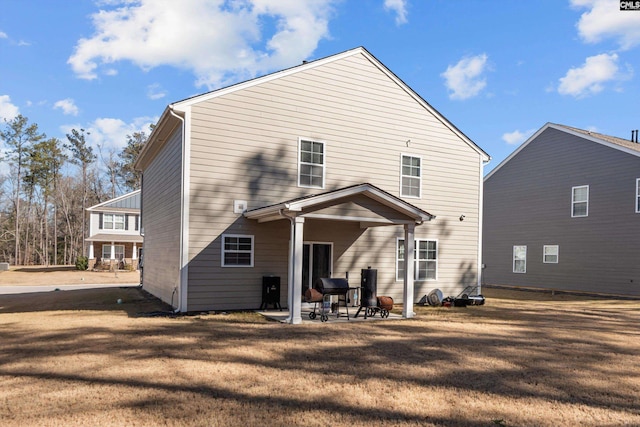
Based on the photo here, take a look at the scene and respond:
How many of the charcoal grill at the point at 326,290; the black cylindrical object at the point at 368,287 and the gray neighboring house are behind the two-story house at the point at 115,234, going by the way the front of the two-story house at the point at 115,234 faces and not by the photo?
0

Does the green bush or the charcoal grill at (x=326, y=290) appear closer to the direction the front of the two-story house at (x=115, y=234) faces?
the charcoal grill

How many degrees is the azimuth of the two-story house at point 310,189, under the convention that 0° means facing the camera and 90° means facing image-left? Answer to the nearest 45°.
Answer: approximately 135°

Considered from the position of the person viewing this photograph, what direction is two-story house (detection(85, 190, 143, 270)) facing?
facing the viewer

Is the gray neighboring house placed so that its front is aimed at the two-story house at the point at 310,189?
no

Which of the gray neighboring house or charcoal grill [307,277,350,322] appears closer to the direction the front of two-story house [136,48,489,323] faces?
the gray neighboring house

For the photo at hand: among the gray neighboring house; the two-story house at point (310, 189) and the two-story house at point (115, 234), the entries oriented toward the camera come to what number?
1

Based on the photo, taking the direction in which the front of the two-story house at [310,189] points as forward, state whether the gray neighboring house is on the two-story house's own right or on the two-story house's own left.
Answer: on the two-story house's own right

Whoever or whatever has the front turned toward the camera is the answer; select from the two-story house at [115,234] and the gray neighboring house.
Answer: the two-story house

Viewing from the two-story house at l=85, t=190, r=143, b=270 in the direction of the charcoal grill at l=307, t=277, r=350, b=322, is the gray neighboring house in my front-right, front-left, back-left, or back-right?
front-left

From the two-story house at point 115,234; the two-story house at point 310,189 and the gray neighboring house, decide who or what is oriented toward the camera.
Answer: the two-story house at point 115,234

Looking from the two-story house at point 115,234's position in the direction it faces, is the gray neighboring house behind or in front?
in front

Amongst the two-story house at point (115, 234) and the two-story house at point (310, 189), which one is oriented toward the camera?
the two-story house at point (115, 234)

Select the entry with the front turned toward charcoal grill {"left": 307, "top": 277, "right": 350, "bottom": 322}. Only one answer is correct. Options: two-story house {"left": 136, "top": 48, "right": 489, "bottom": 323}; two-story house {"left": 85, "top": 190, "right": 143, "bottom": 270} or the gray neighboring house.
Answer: two-story house {"left": 85, "top": 190, "right": 143, "bottom": 270}

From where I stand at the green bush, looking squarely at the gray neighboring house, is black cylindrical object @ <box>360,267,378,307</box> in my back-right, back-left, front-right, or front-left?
front-right
